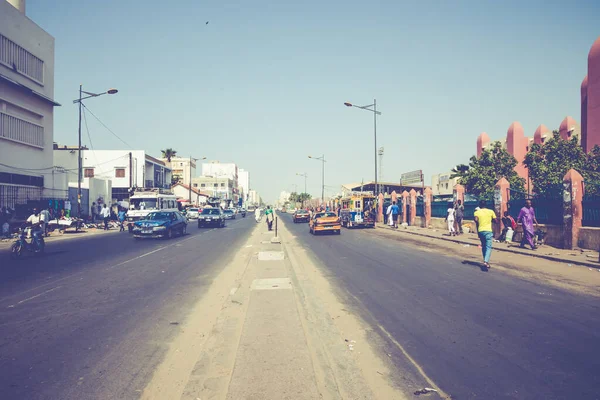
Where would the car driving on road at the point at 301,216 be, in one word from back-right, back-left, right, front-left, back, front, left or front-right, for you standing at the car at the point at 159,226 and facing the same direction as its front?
back

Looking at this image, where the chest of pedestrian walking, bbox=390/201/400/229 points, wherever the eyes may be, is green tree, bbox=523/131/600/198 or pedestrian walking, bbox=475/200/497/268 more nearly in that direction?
the green tree

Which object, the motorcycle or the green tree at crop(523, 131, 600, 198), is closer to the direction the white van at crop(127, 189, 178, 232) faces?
the motorcycle

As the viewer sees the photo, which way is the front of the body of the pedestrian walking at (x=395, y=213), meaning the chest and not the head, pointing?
away from the camera

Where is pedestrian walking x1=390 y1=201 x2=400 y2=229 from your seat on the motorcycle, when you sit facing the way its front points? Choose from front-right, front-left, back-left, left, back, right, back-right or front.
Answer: back-left

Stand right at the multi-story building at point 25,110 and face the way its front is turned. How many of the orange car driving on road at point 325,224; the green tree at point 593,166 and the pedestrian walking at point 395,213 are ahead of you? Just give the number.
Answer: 3

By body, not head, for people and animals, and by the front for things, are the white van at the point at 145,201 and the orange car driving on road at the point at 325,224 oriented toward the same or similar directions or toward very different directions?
very different directions

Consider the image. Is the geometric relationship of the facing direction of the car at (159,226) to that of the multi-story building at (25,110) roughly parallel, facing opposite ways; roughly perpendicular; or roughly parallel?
roughly perpendicular

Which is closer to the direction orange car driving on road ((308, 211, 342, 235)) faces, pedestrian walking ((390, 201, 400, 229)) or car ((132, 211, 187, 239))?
the pedestrian walking

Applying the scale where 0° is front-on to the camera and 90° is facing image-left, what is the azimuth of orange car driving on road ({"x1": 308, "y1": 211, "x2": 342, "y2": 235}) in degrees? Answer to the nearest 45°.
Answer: approximately 180°

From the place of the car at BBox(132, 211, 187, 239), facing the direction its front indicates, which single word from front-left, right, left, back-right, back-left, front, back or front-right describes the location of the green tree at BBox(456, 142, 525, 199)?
back-left

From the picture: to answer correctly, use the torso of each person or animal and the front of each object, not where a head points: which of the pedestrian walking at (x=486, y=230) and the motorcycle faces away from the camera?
the pedestrian walking
